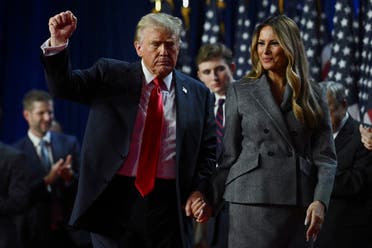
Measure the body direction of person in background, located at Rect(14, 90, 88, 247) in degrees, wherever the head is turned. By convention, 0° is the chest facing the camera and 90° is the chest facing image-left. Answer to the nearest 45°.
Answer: approximately 315°

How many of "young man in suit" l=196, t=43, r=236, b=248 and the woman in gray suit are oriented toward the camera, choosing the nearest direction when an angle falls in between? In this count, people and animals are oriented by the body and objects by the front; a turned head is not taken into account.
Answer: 2

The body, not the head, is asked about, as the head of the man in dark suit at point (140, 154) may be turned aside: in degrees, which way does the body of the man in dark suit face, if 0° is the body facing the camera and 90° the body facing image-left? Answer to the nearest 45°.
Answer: approximately 0°

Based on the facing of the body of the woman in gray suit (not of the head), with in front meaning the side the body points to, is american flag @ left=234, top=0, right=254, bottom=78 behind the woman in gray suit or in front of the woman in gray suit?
behind

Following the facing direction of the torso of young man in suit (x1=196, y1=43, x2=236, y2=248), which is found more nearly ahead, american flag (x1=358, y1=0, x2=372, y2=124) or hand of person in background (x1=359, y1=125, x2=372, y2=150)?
the hand of person in background

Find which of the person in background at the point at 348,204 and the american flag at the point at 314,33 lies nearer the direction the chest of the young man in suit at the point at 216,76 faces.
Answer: the person in background

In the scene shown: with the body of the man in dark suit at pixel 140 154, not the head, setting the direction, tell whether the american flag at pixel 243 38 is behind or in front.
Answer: behind
